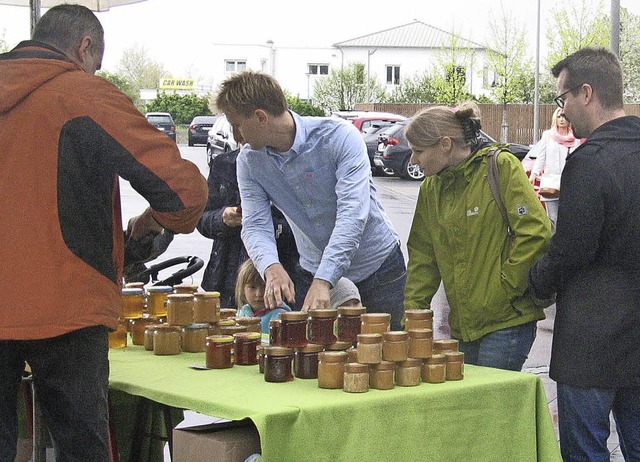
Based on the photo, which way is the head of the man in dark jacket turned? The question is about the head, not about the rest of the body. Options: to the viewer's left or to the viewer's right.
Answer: to the viewer's left

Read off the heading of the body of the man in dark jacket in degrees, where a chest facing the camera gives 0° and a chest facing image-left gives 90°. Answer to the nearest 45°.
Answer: approximately 135°

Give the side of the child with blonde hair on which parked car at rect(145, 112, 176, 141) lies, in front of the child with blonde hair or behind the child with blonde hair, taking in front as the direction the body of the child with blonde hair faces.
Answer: behind

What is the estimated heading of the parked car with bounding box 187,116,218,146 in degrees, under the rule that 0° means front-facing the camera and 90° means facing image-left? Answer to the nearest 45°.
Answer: approximately 180°

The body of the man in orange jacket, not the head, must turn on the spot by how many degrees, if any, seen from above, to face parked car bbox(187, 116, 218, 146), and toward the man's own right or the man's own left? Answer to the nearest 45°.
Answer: approximately 45° to the man's own left

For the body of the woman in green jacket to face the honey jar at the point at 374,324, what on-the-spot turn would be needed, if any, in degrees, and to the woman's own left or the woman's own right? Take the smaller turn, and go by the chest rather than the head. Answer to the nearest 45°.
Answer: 0° — they already face it

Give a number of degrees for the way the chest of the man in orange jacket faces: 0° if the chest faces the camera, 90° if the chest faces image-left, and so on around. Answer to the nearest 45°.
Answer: approximately 225°

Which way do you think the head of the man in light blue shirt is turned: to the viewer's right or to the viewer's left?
to the viewer's left

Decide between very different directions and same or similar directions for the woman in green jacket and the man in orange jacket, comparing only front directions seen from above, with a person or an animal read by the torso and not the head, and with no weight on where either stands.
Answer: very different directions
